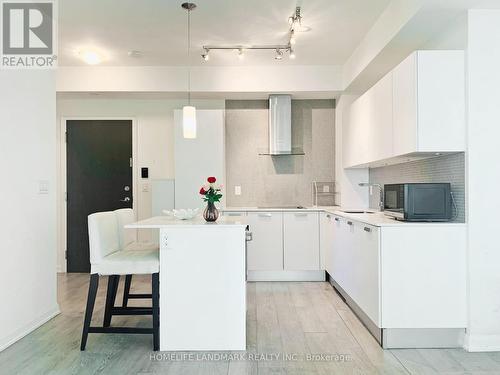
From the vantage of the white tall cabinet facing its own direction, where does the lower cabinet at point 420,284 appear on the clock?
The lower cabinet is roughly at 11 o'clock from the white tall cabinet.

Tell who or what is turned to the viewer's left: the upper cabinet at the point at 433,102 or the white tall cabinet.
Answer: the upper cabinet

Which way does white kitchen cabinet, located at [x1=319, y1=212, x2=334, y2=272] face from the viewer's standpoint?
to the viewer's left

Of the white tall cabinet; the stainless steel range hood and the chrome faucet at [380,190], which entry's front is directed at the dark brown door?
the chrome faucet

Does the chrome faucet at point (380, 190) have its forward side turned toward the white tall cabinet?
yes

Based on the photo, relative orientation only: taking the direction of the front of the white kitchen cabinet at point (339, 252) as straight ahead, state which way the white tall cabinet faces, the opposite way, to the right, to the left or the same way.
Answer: to the left

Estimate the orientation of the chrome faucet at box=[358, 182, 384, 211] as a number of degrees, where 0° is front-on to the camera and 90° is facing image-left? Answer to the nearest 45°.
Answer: approximately 90°

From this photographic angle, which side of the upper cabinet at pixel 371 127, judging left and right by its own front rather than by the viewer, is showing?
left

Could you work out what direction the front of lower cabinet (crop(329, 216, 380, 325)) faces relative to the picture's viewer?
facing to the left of the viewer

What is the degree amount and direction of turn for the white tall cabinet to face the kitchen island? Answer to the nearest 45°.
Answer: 0° — it already faces it

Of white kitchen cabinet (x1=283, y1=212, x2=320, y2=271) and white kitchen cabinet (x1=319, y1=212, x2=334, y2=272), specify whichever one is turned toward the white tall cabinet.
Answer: white kitchen cabinet (x1=319, y1=212, x2=334, y2=272)

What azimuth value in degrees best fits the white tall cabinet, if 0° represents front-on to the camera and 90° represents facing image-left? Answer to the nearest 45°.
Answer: approximately 0°

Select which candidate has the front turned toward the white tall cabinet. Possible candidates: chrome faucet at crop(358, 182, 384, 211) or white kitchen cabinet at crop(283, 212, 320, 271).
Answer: the chrome faucet

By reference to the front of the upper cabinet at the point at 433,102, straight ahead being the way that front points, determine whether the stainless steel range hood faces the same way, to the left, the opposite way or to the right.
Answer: to the left
